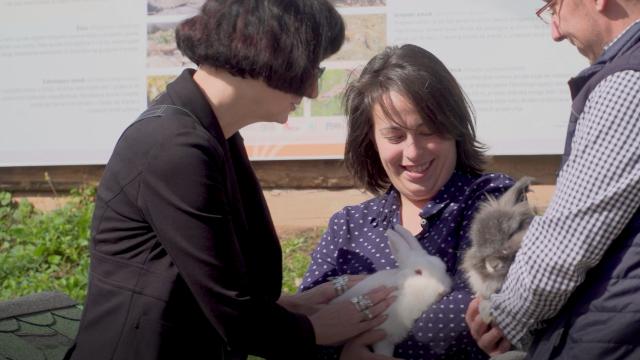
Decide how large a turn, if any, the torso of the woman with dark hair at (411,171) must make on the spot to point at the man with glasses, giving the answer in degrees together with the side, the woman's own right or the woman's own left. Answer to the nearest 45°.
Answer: approximately 45° to the woman's own left

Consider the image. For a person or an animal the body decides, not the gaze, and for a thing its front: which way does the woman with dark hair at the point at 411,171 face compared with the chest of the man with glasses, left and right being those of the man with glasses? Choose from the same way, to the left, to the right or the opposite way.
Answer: to the left

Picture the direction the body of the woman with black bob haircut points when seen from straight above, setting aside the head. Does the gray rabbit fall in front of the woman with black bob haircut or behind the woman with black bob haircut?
in front

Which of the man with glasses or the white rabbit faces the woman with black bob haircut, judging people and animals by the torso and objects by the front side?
the man with glasses

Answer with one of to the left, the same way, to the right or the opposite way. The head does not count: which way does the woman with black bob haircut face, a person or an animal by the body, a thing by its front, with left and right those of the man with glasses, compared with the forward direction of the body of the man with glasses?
the opposite way

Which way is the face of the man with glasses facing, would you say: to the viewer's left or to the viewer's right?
to the viewer's left

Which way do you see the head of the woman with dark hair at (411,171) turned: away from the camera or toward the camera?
toward the camera

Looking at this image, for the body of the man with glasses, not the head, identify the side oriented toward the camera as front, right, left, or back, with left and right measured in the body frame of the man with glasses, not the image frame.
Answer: left

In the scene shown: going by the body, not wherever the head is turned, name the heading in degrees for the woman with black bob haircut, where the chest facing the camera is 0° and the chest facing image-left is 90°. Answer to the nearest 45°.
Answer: approximately 270°

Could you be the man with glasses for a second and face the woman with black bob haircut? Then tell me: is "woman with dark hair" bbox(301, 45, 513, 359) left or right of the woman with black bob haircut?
right

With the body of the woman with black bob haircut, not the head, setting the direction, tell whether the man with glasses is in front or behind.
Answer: in front

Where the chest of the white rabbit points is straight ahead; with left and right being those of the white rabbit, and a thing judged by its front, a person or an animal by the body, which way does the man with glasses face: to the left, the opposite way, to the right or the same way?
the opposite way

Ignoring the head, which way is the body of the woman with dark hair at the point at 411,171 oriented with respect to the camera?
toward the camera
